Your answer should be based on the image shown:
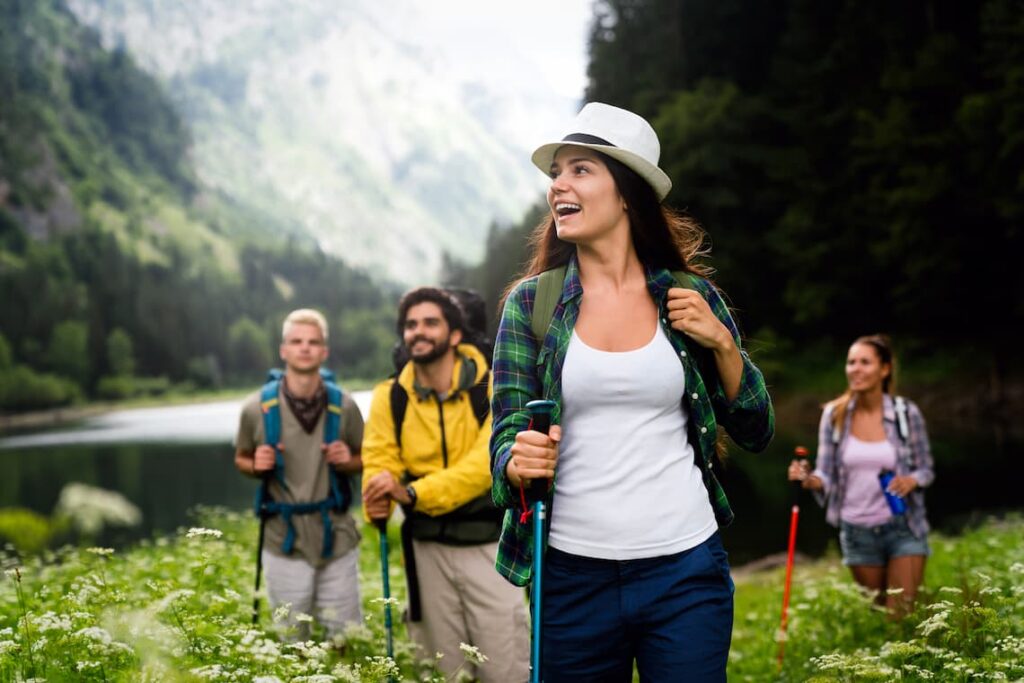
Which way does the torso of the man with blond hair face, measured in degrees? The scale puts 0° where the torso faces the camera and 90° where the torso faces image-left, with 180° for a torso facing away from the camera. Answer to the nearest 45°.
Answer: approximately 0°

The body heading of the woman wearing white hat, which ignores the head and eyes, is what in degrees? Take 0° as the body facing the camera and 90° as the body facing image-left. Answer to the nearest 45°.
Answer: approximately 0°

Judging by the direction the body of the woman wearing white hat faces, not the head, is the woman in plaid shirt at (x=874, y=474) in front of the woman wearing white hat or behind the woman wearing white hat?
behind

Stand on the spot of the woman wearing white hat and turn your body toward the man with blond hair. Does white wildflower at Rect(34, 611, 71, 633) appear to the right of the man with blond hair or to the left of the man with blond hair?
left

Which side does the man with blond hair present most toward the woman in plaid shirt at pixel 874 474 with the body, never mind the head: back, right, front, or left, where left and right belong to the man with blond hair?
left

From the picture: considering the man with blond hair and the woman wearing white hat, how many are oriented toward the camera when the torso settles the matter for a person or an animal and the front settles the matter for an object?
2

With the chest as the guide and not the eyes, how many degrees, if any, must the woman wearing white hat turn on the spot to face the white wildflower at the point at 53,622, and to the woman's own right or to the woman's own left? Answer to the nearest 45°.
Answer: approximately 90° to the woman's own right

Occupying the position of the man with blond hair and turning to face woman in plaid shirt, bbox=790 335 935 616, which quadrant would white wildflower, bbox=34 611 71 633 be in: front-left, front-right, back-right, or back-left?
back-right
